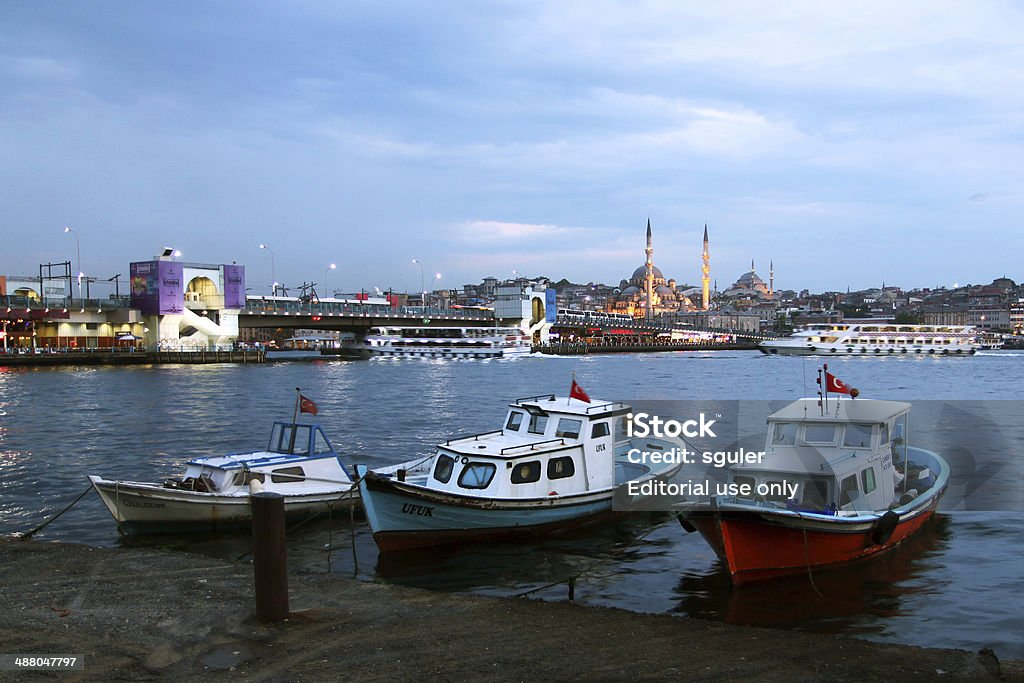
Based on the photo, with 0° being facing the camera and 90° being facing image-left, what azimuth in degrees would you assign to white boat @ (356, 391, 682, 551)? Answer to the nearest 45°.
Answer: approximately 45°

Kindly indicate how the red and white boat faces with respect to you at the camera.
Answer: facing the viewer and to the left of the viewer

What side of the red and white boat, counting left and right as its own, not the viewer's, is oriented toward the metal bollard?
front

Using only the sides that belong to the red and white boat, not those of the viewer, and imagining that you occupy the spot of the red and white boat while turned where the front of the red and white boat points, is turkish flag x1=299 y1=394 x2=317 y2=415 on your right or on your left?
on your right

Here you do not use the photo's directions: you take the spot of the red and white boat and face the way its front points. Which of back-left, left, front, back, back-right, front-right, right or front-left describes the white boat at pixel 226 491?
front-right

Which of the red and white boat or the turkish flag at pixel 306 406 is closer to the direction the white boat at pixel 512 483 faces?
the turkish flag

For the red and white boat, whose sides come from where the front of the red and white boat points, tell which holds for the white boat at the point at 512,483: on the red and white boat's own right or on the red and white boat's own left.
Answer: on the red and white boat's own right
